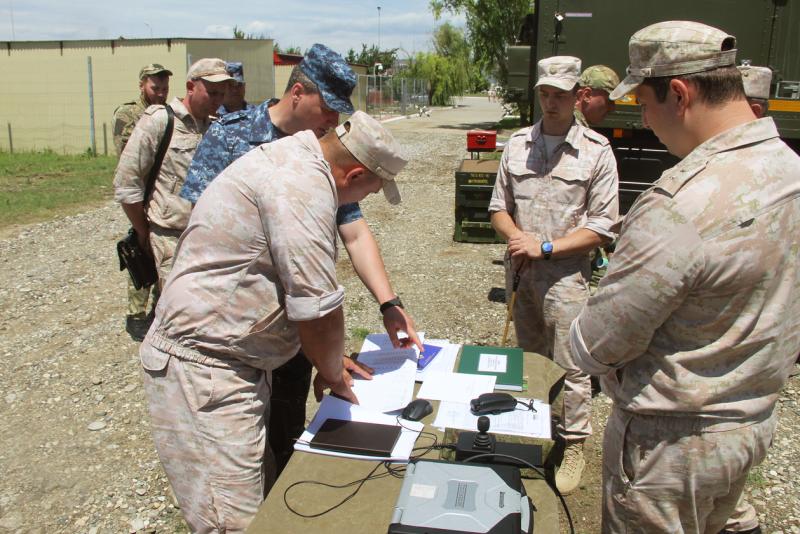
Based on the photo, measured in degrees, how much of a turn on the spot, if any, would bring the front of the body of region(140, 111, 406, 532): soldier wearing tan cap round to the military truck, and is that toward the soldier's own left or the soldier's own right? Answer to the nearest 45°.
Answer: approximately 45° to the soldier's own left

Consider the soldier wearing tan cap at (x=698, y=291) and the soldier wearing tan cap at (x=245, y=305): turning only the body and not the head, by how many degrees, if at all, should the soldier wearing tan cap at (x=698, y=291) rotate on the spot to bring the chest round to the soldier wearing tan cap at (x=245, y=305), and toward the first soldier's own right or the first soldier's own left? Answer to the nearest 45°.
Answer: approximately 45° to the first soldier's own left

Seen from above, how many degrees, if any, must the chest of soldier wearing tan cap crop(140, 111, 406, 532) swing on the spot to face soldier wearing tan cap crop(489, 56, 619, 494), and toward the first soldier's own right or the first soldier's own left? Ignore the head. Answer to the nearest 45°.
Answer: approximately 45° to the first soldier's own left

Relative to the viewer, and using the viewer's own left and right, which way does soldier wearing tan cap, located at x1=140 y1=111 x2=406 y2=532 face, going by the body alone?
facing to the right of the viewer

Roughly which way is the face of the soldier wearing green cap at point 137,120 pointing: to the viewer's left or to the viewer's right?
to the viewer's right

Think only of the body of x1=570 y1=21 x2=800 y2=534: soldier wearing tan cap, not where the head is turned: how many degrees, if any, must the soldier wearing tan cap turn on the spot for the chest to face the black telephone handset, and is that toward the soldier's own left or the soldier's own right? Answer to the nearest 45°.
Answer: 0° — they already face it

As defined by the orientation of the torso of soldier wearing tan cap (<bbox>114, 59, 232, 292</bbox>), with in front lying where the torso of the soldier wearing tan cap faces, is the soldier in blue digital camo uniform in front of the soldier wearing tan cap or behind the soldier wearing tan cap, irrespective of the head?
in front

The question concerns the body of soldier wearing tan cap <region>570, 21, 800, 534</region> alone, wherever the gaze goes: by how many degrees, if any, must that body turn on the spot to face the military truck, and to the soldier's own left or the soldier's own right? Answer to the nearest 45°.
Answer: approximately 45° to the soldier's own right

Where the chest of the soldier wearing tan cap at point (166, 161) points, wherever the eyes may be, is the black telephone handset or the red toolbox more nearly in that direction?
the black telephone handset

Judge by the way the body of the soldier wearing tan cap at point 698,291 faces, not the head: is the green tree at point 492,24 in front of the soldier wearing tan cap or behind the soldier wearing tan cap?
in front

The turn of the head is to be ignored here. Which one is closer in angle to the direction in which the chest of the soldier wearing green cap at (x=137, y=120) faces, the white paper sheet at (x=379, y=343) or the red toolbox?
the white paper sheet

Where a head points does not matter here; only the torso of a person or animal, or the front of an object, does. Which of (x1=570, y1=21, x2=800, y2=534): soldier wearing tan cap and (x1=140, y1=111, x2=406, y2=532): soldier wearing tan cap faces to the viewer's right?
(x1=140, y1=111, x2=406, y2=532): soldier wearing tan cap

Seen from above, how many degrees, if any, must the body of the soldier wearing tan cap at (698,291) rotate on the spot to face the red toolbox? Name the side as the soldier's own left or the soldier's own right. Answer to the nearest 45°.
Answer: approximately 45° to the soldier's own right
